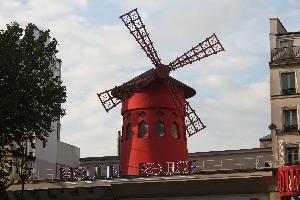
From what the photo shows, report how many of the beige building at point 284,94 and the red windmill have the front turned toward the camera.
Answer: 2

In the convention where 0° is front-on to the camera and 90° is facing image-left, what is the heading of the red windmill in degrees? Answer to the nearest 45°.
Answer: approximately 0°

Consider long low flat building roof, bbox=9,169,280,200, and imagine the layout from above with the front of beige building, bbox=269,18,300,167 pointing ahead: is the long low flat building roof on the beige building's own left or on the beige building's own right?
on the beige building's own right

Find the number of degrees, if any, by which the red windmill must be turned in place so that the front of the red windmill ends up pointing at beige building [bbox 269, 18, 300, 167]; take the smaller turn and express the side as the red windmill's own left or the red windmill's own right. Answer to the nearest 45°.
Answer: approximately 45° to the red windmill's own left

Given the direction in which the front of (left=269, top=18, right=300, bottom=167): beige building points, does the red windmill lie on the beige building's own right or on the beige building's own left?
on the beige building's own right
